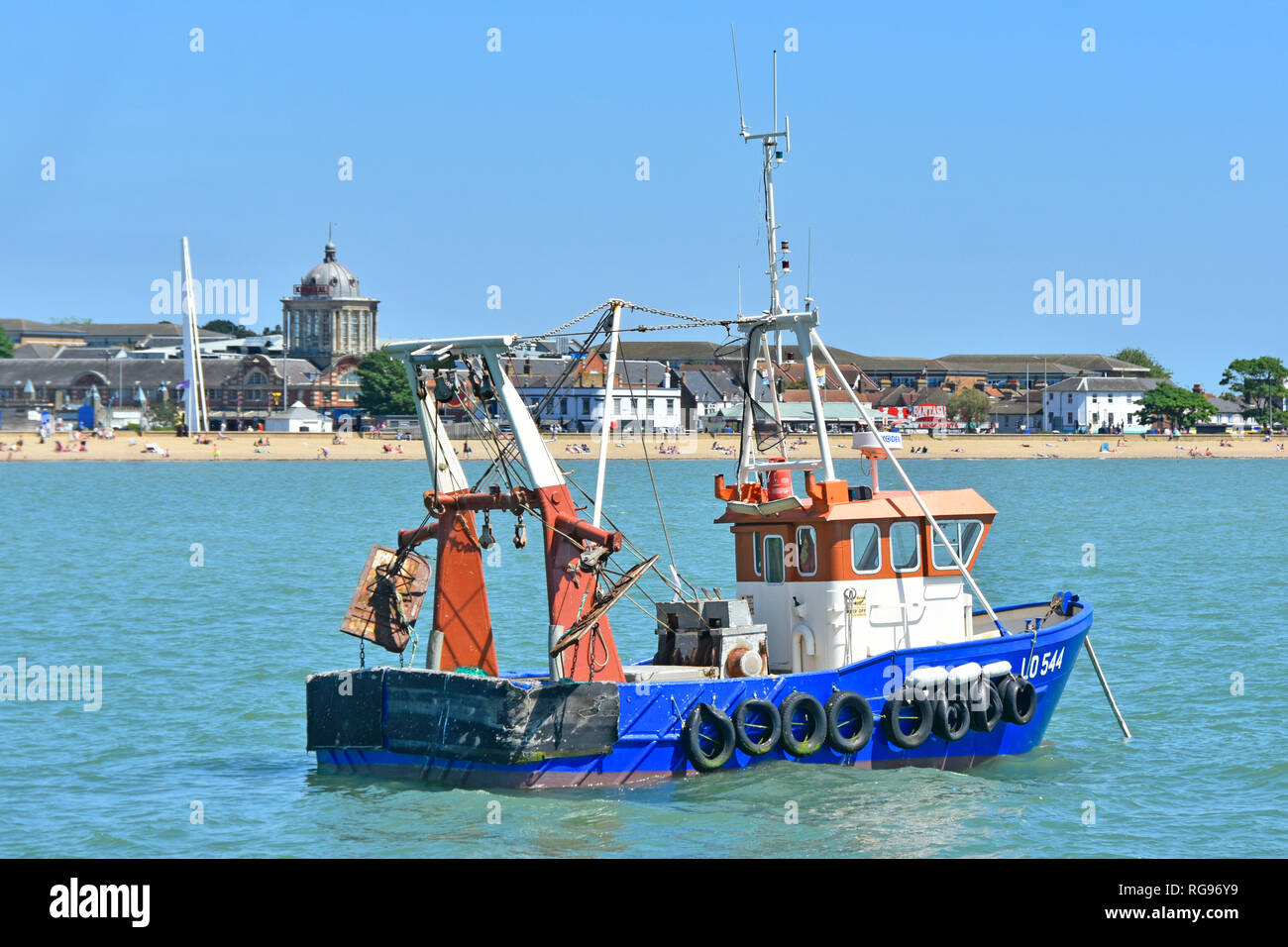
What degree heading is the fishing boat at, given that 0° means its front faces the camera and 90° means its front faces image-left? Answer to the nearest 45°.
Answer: approximately 225°
